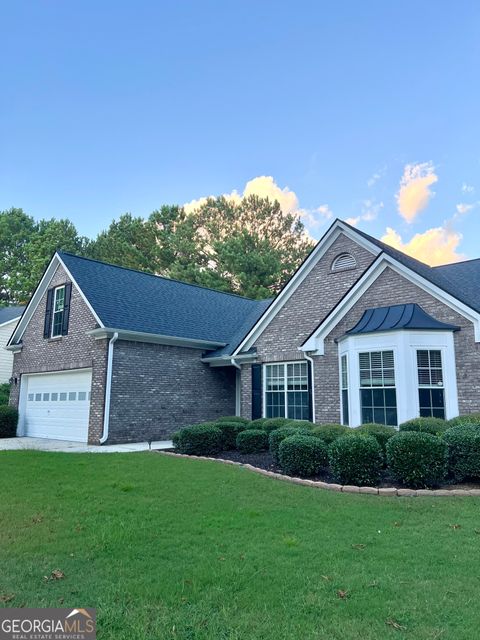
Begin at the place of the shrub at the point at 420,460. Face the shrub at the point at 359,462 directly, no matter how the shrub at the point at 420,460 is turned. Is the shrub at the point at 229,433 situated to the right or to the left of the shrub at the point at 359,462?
right

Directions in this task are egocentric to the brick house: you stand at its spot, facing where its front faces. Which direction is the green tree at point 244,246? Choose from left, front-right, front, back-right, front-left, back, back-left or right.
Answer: back-right

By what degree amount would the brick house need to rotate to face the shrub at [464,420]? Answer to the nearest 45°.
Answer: approximately 90° to its left

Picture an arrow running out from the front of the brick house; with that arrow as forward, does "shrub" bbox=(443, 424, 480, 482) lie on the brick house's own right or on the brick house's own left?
on the brick house's own left

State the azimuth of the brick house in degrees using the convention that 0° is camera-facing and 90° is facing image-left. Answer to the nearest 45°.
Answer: approximately 45°

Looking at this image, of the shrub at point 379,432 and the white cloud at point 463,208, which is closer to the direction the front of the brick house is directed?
the shrub

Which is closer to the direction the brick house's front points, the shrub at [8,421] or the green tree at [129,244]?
the shrub

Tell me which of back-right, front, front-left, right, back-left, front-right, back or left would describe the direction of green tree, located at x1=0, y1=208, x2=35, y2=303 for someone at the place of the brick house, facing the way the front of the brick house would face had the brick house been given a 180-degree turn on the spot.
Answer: left

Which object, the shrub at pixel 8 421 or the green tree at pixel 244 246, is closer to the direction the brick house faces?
the shrub

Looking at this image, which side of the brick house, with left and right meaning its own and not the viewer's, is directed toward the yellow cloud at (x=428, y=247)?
back
